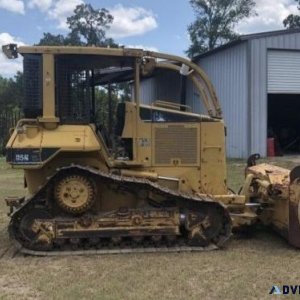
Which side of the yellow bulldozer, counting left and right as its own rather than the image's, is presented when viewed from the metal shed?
left

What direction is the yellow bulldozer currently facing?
to the viewer's right
